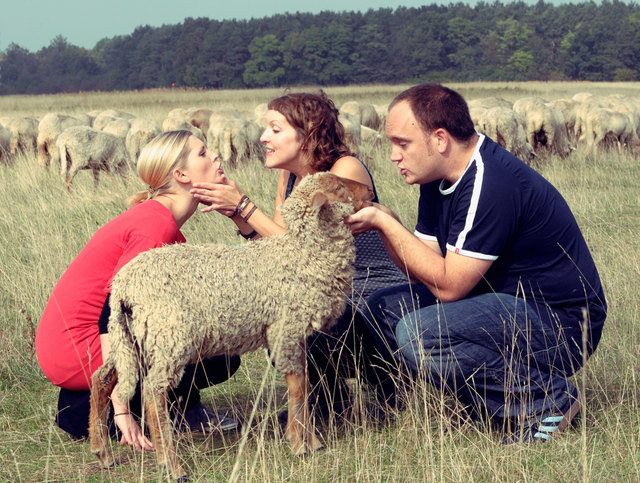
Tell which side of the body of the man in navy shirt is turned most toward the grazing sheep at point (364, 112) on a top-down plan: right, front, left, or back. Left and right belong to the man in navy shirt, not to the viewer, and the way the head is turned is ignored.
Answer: right

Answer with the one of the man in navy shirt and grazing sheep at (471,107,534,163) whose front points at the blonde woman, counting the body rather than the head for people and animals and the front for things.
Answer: the man in navy shirt

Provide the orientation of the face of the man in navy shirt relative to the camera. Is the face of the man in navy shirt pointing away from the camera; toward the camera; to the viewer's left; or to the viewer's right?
to the viewer's left

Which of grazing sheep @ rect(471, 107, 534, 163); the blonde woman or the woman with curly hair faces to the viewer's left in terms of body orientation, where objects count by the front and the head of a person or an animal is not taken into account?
the woman with curly hair

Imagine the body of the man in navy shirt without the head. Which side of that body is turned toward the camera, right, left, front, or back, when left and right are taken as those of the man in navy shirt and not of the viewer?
left

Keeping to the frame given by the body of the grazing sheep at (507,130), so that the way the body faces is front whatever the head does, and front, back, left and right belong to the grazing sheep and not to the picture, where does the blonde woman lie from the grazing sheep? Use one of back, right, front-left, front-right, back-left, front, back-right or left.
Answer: right

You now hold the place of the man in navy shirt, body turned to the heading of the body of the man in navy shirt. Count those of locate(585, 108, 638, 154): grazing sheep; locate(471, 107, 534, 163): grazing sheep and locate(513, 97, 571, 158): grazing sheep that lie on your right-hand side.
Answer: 3

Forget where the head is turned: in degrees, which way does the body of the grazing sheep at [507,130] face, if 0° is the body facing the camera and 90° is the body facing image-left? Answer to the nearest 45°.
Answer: approximately 270°

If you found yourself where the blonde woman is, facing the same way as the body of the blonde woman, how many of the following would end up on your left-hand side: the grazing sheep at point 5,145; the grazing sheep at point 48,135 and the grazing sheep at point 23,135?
3

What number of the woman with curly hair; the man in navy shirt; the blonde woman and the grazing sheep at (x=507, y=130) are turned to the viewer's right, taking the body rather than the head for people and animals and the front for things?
2

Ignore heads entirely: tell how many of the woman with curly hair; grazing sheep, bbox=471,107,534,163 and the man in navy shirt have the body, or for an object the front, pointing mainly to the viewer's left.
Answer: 2

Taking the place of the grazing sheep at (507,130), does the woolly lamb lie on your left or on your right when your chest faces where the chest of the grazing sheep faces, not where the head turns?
on your right

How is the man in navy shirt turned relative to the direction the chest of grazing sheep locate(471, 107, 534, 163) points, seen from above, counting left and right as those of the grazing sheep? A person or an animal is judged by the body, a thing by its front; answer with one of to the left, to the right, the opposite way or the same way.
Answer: the opposite way
